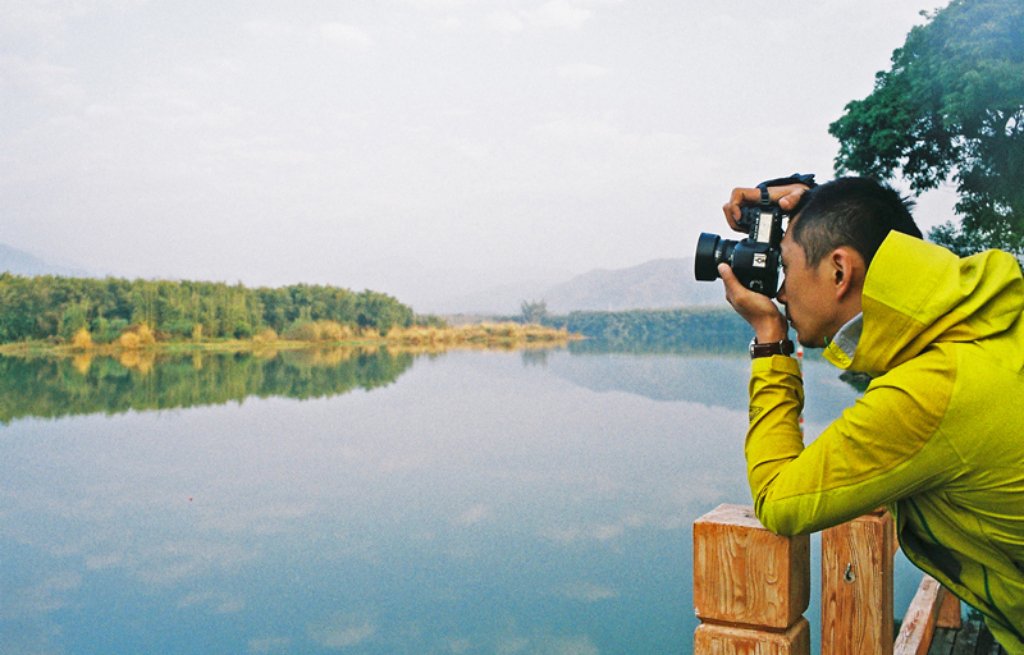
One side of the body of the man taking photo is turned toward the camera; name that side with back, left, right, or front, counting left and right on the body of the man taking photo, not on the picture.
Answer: left

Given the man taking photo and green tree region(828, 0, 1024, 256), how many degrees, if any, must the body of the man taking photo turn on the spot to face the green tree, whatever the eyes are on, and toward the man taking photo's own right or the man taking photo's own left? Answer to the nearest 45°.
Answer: approximately 90° to the man taking photo's own right

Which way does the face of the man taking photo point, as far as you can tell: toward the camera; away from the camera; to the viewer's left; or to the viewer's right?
to the viewer's left

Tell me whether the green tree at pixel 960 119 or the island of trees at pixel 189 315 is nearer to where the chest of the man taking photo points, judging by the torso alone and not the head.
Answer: the island of trees

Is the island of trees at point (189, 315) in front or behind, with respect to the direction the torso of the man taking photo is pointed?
in front
